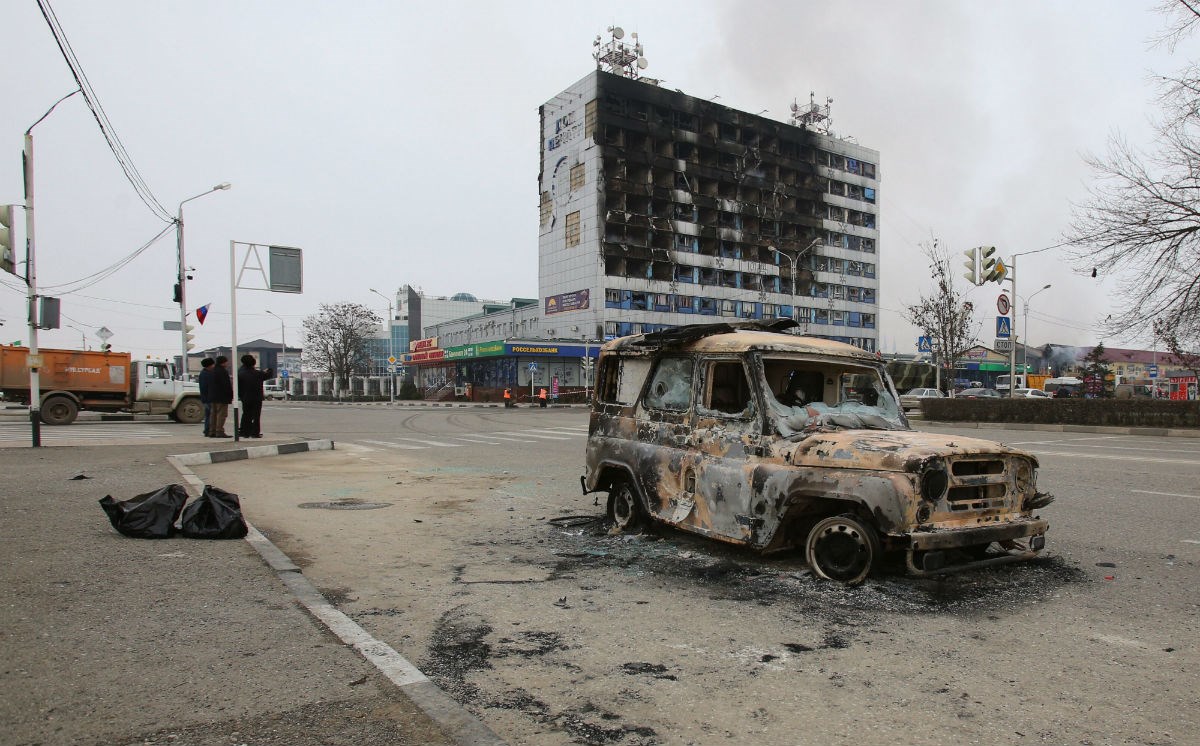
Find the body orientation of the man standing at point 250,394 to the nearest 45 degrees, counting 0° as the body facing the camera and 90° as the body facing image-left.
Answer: approximately 225°

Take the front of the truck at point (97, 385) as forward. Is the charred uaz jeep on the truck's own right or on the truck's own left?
on the truck's own right

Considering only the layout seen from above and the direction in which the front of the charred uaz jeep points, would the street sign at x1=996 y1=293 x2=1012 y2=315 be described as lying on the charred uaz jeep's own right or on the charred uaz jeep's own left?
on the charred uaz jeep's own left

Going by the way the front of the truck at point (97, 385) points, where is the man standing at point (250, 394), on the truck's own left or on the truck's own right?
on the truck's own right

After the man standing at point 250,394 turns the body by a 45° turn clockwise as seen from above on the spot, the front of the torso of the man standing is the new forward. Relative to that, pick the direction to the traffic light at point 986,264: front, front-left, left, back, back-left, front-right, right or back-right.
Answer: front

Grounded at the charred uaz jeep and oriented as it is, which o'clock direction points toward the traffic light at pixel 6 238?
The traffic light is roughly at 5 o'clock from the charred uaz jeep.

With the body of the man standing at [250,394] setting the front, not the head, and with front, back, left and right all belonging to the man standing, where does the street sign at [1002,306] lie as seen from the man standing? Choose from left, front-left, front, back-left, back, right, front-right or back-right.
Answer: front-right

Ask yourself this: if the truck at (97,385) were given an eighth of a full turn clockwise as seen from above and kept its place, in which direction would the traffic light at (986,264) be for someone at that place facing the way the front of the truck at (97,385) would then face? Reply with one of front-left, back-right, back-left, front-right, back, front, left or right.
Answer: front

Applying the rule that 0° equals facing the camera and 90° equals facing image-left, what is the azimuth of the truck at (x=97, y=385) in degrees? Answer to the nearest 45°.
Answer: approximately 270°

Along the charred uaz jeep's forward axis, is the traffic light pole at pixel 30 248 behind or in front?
behind

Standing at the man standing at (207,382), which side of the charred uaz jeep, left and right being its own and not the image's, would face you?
back

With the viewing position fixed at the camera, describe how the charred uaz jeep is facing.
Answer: facing the viewer and to the right of the viewer
